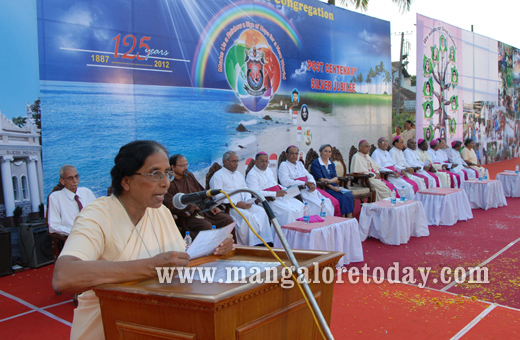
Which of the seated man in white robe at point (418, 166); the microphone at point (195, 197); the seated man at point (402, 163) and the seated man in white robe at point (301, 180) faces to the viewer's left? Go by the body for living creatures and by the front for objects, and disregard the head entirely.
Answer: the microphone

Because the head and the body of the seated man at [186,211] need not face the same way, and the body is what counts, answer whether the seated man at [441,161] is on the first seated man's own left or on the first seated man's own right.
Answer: on the first seated man's own left

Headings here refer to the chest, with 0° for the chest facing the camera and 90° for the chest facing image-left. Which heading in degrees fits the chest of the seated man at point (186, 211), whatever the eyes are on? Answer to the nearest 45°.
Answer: approximately 315°

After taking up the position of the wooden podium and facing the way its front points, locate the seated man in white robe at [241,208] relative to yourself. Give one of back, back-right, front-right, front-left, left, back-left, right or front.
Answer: back-left

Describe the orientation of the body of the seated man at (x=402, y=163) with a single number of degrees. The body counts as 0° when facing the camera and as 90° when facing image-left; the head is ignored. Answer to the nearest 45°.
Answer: approximately 315°

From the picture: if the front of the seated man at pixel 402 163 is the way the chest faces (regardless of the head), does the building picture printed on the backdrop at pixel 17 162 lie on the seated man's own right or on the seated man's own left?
on the seated man's own right

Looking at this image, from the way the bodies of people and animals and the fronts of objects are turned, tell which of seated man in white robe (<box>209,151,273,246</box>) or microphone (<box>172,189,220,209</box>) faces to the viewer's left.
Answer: the microphone

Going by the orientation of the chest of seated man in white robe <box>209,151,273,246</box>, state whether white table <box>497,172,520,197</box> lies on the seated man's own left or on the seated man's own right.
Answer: on the seated man's own left

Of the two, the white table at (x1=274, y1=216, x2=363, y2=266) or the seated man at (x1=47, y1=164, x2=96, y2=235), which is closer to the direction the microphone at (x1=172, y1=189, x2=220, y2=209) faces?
the seated man

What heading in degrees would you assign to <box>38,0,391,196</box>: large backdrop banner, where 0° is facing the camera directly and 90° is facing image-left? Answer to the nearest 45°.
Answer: approximately 315°

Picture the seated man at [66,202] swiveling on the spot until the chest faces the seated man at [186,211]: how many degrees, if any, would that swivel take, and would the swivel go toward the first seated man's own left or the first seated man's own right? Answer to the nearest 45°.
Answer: approximately 45° to the first seated man's own left
